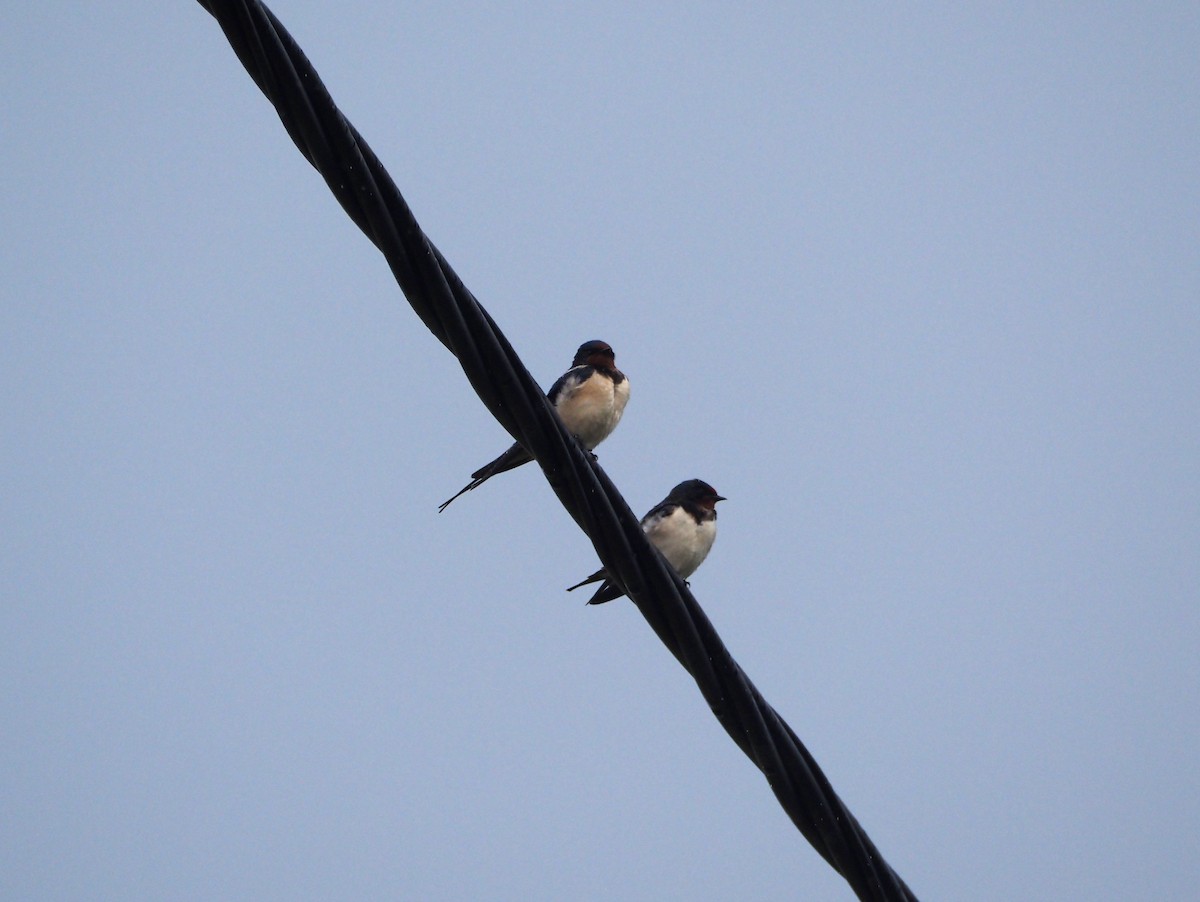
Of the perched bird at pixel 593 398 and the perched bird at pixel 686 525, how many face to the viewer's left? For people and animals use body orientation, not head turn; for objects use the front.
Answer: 0

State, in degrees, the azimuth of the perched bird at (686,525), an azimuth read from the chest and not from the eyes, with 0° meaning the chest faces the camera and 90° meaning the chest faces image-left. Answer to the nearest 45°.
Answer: approximately 315°

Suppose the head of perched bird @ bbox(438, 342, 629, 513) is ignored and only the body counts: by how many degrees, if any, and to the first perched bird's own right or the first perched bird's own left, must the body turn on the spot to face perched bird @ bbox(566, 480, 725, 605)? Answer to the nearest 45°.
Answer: approximately 135° to the first perched bird's own left

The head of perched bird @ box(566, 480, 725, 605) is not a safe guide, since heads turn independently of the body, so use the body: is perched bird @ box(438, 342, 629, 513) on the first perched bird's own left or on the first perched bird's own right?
on the first perched bird's own right
